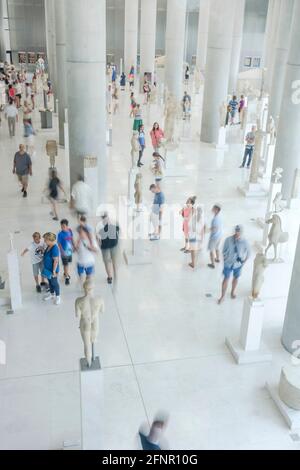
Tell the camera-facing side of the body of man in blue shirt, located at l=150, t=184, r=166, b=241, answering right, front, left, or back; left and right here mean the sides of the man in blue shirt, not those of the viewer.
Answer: left

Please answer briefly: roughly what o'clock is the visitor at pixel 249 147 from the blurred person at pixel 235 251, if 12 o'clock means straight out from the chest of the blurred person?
The visitor is roughly at 6 o'clock from the blurred person.

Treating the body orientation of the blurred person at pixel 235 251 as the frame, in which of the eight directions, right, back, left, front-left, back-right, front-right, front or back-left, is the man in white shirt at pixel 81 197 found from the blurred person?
back-right

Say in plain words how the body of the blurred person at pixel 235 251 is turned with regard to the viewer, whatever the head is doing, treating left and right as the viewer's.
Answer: facing the viewer

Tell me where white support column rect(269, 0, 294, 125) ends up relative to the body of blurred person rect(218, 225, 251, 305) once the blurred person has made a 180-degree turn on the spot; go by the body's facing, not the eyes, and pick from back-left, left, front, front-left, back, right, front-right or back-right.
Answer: front
